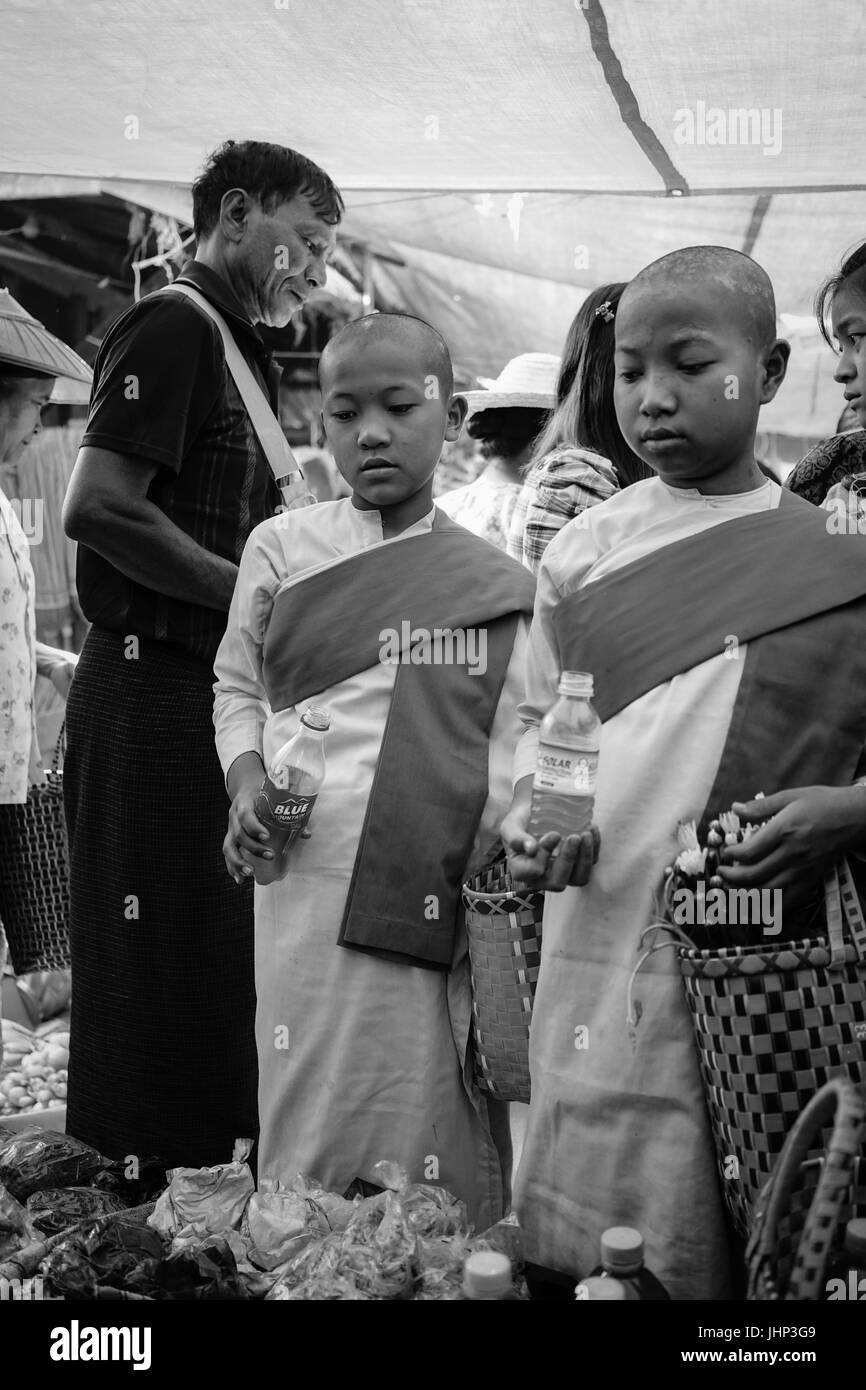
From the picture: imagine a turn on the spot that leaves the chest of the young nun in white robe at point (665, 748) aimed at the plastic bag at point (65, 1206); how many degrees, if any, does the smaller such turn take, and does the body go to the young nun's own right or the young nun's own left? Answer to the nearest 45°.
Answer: approximately 90° to the young nun's own right

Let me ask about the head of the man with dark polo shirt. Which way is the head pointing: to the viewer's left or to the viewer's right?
to the viewer's right

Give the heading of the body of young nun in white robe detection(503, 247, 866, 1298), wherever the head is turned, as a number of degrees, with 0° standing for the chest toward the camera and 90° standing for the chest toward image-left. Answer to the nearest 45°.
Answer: approximately 45°
